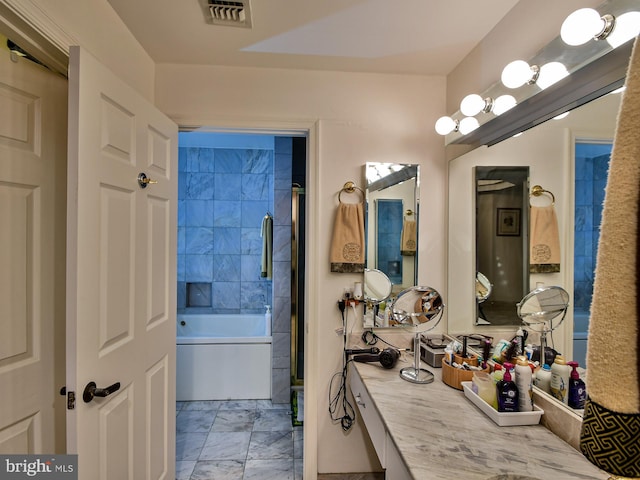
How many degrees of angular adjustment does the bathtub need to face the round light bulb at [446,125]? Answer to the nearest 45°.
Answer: approximately 45° to its left

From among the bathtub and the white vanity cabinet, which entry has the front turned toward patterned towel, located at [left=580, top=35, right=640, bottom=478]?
the bathtub

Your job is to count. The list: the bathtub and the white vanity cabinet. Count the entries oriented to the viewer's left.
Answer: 1

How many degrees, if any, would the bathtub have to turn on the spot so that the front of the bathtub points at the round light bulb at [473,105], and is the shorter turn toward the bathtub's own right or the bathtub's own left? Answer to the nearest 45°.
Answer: approximately 45° to the bathtub's own left

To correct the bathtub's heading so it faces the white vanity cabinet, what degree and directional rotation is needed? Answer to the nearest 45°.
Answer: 0° — it already faces it

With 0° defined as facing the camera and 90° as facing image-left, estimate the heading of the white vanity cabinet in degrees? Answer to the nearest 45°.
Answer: approximately 90°

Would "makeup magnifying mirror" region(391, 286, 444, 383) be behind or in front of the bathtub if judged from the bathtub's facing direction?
in front

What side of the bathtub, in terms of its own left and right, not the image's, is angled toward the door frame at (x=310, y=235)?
front

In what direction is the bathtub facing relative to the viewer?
toward the camera
